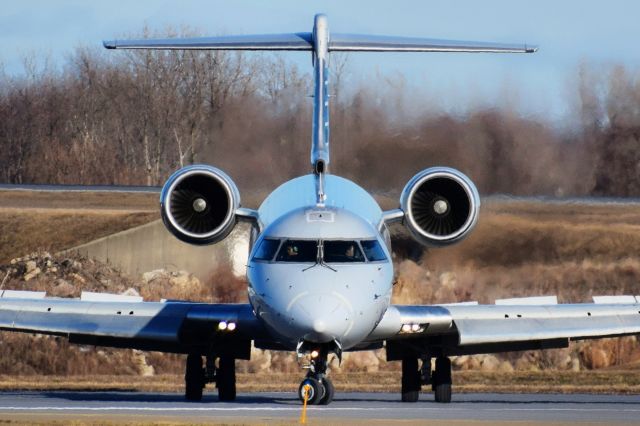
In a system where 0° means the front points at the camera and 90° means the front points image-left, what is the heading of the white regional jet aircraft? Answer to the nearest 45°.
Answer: approximately 0°
